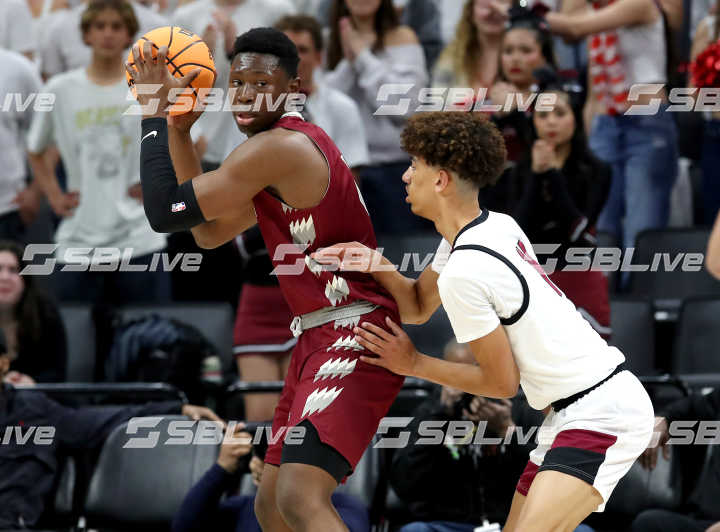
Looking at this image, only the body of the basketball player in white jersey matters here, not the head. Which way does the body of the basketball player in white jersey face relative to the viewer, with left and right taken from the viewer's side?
facing to the left of the viewer

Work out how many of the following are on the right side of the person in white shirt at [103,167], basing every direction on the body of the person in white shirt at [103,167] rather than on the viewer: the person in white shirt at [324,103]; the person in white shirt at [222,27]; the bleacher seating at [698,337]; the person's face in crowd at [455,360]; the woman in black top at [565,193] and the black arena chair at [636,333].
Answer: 0

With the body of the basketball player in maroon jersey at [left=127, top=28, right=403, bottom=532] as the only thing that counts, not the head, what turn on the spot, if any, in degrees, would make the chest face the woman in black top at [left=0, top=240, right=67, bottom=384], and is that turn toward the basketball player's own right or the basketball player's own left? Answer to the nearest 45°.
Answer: approximately 45° to the basketball player's own right

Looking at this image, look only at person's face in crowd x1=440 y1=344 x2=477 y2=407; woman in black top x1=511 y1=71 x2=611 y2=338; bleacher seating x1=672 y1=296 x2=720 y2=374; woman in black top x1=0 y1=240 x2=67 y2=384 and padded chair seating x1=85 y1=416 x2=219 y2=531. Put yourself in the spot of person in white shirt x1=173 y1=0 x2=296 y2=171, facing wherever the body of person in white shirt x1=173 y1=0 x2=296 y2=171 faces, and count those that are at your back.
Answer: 0

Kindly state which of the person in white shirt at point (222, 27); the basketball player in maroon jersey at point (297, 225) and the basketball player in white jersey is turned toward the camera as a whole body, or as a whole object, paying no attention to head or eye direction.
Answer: the person in white shirt

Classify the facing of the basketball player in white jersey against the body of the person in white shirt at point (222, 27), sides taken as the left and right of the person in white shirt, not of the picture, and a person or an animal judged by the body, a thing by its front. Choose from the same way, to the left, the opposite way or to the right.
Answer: to the right

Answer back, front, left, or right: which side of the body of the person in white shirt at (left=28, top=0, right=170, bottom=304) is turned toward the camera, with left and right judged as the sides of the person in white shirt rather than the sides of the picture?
front

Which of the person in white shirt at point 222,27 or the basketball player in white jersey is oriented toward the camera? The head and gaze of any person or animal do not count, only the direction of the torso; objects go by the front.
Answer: the person in white shirt

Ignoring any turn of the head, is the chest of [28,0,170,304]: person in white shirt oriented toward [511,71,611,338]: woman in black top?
no

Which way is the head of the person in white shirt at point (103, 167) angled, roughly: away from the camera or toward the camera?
toward the camera

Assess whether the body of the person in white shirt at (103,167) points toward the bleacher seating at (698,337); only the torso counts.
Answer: no

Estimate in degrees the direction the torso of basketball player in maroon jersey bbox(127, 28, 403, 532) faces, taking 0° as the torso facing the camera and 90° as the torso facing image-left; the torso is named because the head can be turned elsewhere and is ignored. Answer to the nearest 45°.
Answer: approximately 90°

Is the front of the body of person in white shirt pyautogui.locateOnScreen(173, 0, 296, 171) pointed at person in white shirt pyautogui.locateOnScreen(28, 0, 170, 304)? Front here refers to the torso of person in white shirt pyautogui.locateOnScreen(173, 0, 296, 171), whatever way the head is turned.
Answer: no

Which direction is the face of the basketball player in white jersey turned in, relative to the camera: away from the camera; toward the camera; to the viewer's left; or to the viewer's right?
to the viewer's left

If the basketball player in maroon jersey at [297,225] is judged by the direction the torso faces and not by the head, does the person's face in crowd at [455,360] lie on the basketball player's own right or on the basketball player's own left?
on the basketball player's own right

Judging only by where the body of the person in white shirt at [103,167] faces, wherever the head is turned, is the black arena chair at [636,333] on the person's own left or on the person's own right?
on the person's own left

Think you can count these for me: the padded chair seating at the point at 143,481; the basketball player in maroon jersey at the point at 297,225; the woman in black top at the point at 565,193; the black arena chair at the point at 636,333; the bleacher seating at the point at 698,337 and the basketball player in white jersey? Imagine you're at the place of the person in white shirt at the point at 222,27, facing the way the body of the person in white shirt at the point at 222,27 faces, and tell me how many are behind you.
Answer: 0

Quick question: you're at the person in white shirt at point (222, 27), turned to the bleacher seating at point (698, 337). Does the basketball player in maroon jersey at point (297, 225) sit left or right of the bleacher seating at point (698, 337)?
right

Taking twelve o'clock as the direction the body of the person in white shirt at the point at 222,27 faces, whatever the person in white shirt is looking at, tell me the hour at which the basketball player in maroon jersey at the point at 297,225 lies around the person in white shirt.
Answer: The basketball player in maroon jersey is roughly at 12 o'clock from the person in white shirt.
